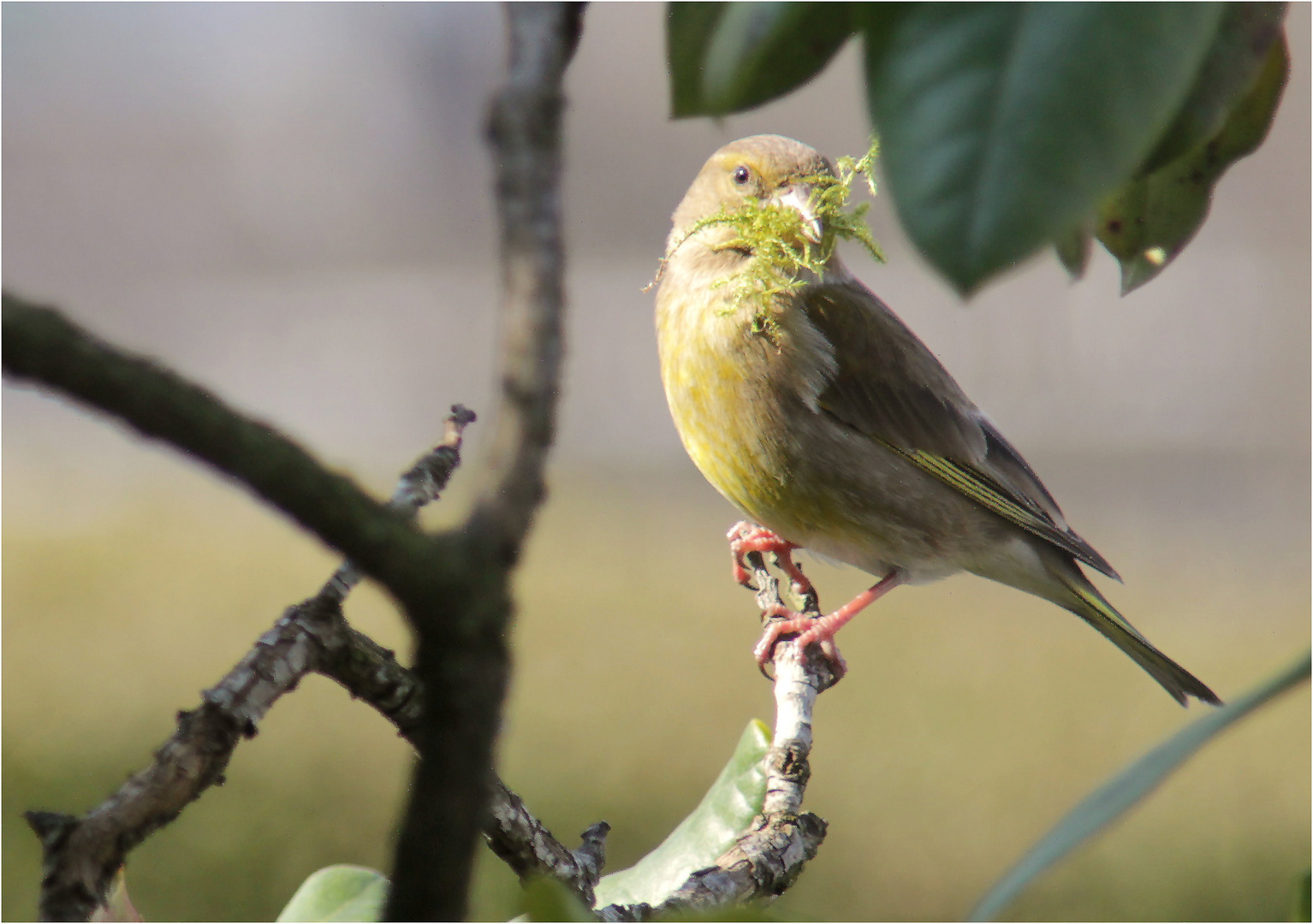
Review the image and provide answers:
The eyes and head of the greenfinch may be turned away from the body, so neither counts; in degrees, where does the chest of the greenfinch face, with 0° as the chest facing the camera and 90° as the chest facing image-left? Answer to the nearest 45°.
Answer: approximately 45°

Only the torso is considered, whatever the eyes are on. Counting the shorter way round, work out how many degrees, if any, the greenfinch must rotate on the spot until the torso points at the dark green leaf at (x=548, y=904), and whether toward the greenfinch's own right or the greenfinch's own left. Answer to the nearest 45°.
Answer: approximately 45° to the greenfinch's own left
